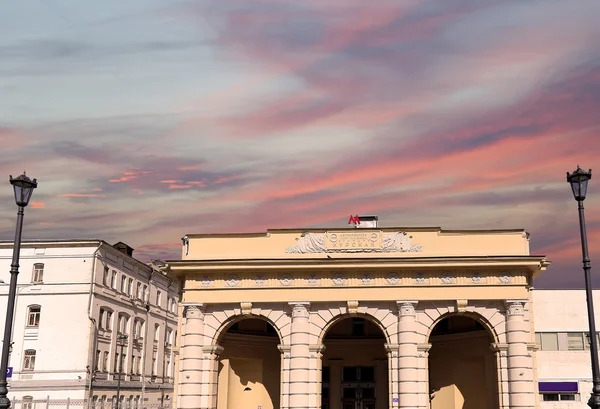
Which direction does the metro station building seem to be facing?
toward the camera
